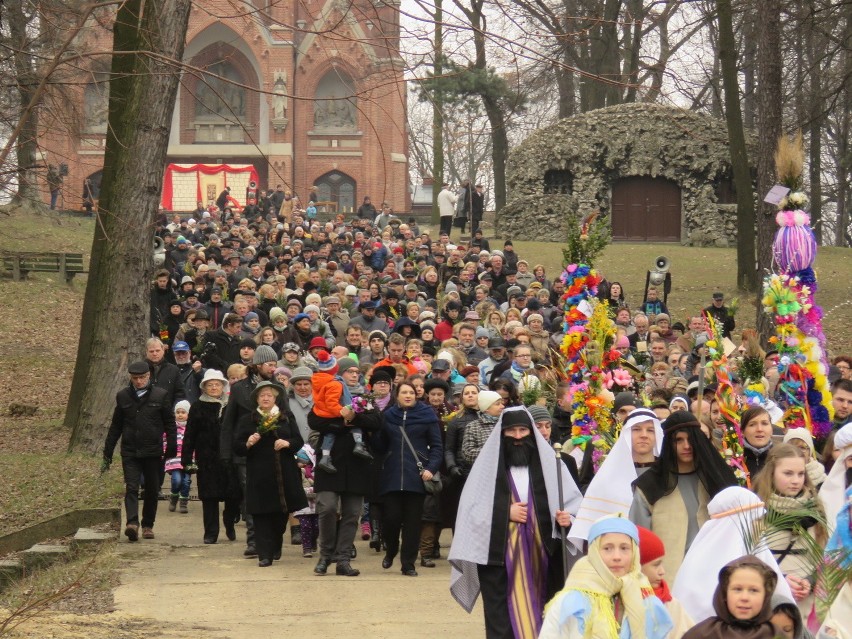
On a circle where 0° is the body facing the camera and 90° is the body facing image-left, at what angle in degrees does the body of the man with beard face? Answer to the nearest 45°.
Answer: approximately 0°

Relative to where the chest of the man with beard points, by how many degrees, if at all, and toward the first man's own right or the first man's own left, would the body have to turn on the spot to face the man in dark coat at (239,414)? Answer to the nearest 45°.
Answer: approximately 135° to the first man's own right

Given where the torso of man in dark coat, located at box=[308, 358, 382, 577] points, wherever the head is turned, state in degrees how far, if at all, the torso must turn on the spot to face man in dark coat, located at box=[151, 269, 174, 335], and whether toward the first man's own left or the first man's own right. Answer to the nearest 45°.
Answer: approximately 180°

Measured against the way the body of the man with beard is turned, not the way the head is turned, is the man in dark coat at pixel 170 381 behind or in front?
behind

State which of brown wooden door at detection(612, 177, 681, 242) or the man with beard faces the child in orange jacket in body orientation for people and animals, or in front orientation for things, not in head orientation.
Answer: the brown wooden door

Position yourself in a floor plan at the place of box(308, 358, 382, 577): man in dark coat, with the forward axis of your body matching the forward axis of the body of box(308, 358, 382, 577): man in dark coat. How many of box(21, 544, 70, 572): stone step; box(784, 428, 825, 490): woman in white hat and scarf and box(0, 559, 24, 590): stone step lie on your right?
2
